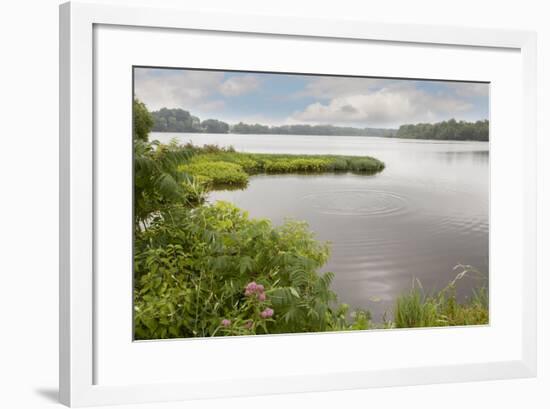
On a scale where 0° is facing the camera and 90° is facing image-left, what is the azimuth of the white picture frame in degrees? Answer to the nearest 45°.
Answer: approximately 315°
